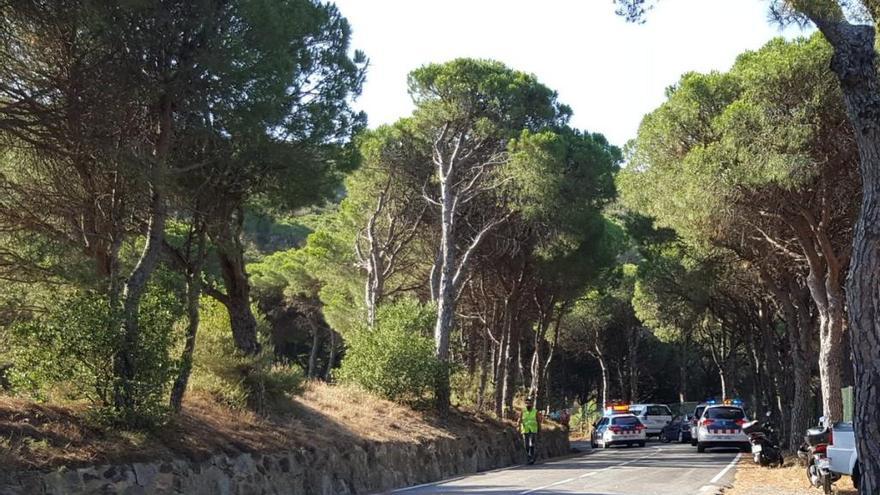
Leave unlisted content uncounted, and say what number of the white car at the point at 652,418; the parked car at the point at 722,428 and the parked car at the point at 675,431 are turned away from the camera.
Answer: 1

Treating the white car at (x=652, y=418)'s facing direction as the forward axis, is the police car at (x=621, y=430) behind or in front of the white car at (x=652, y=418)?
in front

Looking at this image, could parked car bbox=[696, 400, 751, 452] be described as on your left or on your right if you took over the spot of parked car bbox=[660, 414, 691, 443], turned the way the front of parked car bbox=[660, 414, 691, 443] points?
on your left

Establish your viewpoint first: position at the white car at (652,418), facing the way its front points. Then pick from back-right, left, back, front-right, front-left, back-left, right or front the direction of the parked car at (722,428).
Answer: front-left

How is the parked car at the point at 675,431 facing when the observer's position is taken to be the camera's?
facing the viewer and to the left of the viewer
